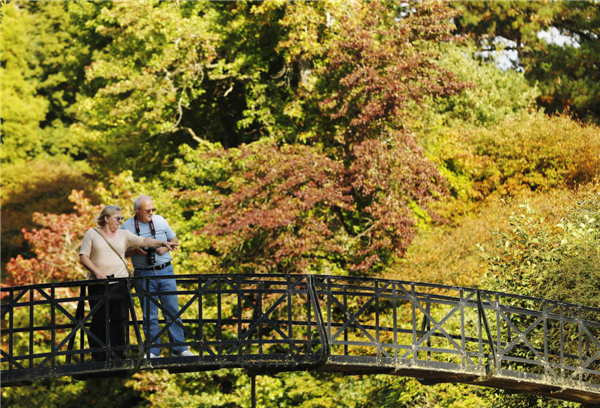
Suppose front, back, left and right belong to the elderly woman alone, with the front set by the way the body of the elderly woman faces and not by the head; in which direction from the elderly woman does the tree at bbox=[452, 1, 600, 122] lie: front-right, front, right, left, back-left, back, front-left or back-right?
left

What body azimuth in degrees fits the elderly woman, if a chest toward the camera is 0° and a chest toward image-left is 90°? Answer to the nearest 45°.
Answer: approximately 315°

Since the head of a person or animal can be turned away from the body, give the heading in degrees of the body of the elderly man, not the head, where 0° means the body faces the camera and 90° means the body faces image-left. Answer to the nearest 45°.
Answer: approximately 315°

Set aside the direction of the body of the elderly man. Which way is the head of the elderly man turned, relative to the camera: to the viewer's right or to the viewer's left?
to the viewer's right

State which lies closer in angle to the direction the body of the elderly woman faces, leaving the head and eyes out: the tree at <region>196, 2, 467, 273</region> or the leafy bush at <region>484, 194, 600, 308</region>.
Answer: the leafy bush

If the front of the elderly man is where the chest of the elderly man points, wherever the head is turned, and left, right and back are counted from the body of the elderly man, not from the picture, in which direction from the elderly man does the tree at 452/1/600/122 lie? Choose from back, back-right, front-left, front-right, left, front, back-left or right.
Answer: left

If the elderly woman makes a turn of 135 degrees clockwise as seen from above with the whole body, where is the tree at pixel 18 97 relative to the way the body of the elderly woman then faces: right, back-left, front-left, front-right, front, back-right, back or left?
right

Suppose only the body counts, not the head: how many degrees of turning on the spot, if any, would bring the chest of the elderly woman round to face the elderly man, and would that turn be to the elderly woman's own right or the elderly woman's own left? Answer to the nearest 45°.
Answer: approximately 90° to the elderly woman's own left
